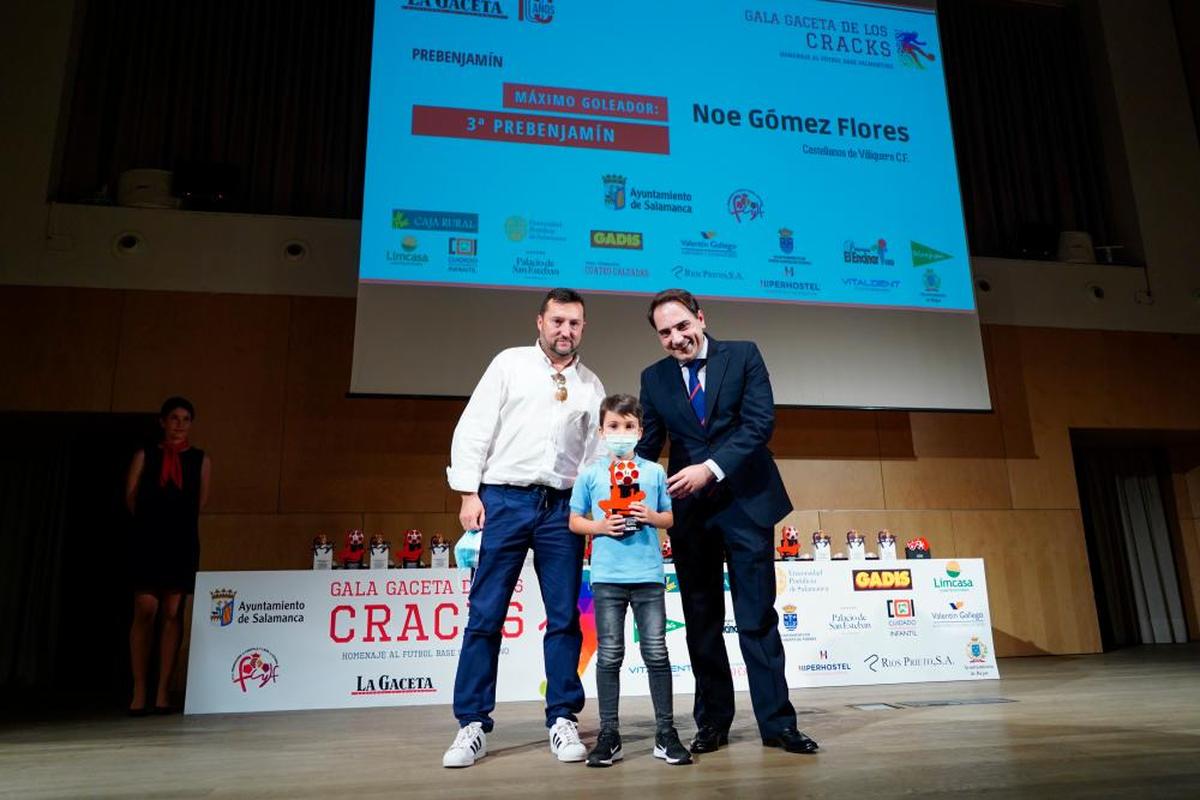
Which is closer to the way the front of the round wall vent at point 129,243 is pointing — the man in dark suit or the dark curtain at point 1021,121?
the man in dark suit

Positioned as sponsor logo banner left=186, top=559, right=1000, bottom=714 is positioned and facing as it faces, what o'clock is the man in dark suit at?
The man in dark suit is roughly at 11 o'clock from the sponsor logo banner.

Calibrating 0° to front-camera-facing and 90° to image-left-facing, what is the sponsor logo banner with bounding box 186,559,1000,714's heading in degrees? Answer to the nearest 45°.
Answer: approximately 0°

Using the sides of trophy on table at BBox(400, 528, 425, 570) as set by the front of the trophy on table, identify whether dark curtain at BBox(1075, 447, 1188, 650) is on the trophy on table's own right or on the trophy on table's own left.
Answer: on the trophy on table's own left

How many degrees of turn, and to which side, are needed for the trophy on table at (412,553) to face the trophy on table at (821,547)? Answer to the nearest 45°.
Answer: approximately 90° to its left
